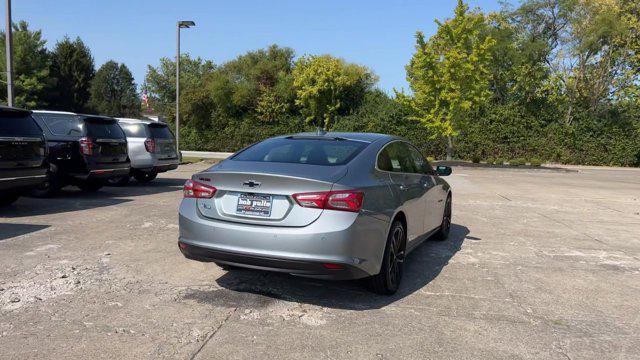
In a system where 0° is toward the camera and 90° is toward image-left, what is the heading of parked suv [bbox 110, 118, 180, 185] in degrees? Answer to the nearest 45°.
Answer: approximately 135°

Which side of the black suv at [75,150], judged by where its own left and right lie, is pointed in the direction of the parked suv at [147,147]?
right

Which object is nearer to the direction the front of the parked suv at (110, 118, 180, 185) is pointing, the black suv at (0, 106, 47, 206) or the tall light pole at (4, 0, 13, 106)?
the tall light pole

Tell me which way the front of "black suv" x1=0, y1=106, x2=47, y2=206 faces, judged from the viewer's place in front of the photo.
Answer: facing away from the viewer and to the left of the viewer

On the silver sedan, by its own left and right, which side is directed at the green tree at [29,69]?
left

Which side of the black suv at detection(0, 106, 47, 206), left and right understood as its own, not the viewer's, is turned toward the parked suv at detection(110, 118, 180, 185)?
right

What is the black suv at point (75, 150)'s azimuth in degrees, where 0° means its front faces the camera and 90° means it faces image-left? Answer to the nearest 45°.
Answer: approximately 135°

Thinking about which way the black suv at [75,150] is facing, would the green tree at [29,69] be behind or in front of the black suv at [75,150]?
in front
